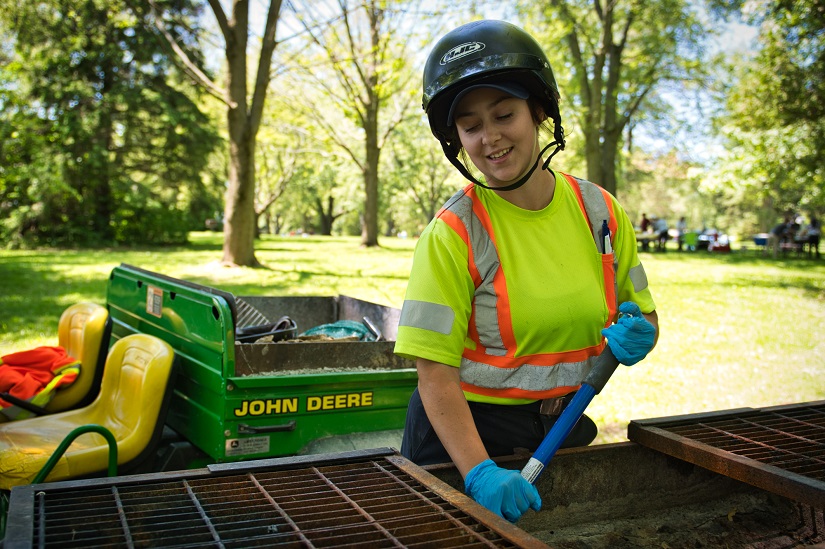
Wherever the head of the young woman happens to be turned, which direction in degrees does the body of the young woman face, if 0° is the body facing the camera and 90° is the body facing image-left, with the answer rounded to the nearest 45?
approximately 315°
